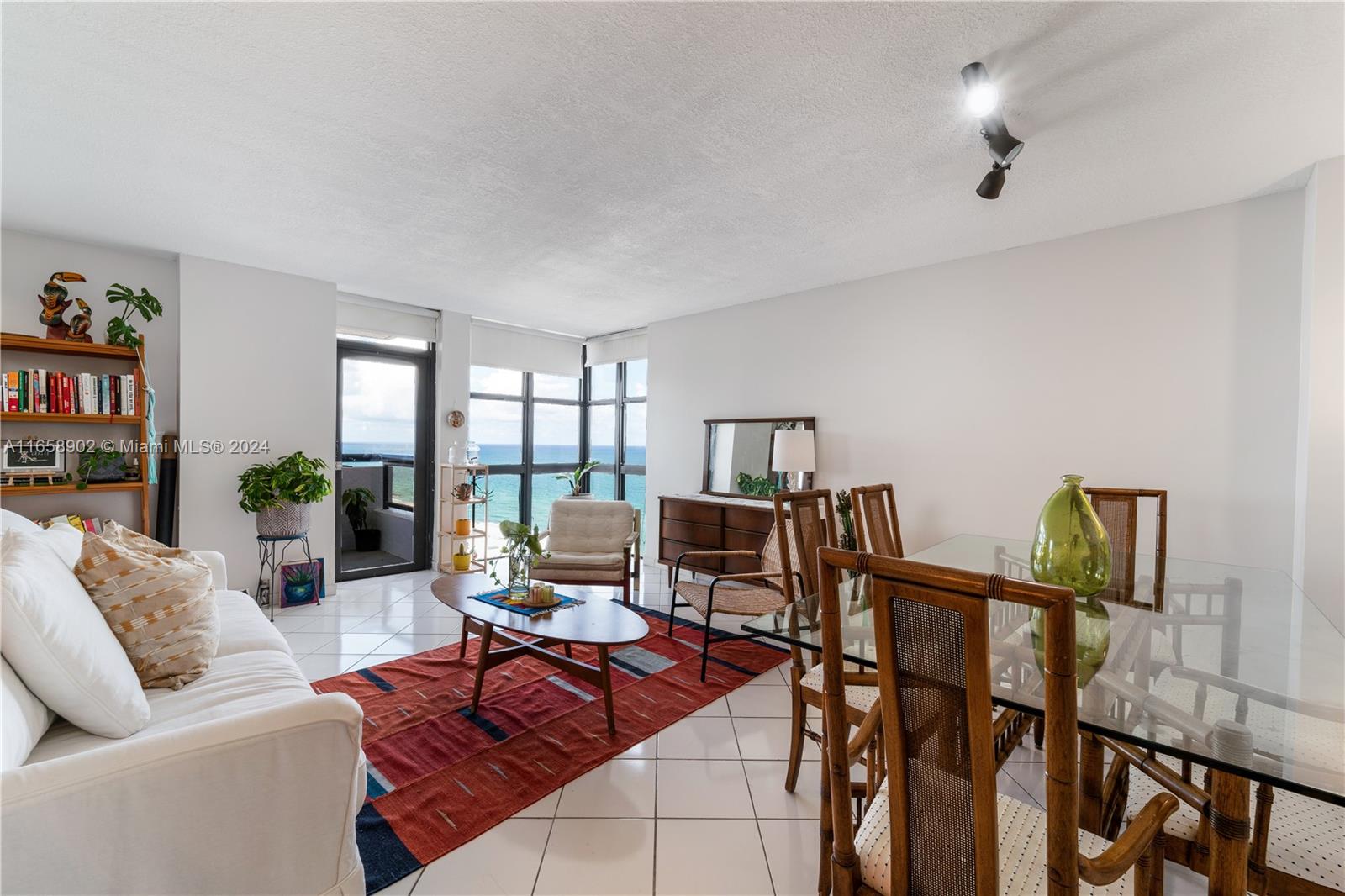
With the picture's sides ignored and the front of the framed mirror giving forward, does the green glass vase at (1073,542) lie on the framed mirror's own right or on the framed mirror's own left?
on the framed mirror's own left

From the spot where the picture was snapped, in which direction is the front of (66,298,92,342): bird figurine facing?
facing to the right of the viewer

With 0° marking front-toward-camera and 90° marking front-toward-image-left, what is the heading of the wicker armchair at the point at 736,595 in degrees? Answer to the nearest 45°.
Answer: approximately 45°

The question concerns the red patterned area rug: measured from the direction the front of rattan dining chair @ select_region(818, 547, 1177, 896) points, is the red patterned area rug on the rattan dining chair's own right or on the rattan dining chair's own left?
on the rattan dining chair's own left

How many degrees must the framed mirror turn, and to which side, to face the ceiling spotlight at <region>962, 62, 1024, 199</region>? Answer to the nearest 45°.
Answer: approximately 45° to its left

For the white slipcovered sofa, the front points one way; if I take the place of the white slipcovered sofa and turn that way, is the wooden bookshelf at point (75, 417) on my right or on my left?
on my left

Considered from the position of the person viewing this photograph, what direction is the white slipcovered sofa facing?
facing to the right of the viewer

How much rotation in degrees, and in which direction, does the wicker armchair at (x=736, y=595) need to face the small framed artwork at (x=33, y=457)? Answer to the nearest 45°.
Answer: approximately 45° to its right

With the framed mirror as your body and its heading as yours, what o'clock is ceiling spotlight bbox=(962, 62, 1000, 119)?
The ceiling spotlight is roughly at 10 o'clock from the framed mirror.
